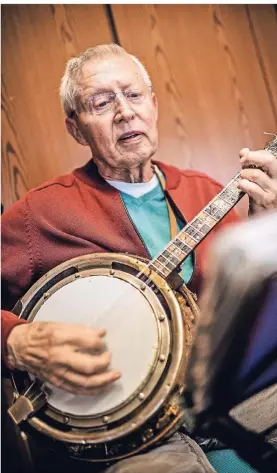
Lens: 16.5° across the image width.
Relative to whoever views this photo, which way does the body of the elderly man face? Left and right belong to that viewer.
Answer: facing the viewer and to the right of the viewer

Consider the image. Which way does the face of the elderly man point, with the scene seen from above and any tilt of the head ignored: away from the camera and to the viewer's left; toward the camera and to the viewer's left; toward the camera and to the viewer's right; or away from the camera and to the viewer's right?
toward the camera and to the viewer's right
